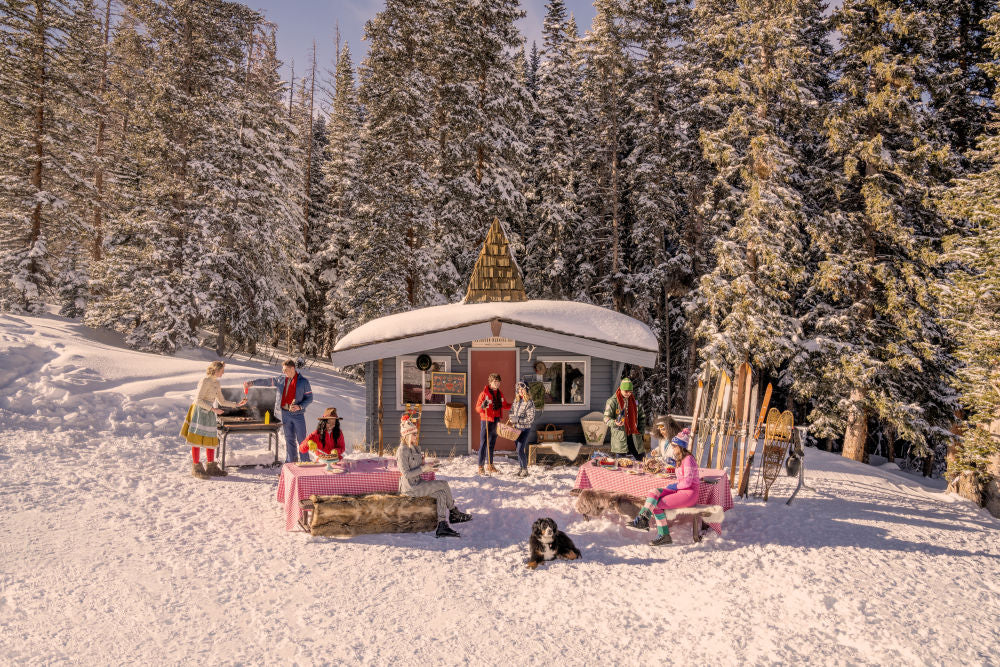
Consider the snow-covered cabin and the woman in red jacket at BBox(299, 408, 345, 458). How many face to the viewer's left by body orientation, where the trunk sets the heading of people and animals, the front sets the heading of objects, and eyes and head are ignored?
0

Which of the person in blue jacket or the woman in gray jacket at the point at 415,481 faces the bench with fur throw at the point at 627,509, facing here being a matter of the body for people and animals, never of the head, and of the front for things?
the woman in gray jacket

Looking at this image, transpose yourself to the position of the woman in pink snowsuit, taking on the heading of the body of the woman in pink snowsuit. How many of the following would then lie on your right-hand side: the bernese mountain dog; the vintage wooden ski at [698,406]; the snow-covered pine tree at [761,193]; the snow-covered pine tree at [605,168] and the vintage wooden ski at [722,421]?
4

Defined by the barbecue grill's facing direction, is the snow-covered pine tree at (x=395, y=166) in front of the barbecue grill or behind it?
behind

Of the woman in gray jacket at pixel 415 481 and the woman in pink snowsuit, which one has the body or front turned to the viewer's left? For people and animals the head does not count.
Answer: the woman in pink snowsuit

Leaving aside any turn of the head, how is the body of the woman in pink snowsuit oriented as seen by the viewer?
to the viewer's left

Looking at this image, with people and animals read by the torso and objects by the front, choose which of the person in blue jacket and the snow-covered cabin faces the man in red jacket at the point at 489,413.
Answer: the snow-covered cabin

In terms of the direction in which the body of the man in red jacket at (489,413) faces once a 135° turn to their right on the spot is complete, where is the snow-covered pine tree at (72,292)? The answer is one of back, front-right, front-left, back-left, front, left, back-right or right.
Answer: front-right

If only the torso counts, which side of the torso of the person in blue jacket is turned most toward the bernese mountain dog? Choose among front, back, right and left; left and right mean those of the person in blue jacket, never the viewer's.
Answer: left

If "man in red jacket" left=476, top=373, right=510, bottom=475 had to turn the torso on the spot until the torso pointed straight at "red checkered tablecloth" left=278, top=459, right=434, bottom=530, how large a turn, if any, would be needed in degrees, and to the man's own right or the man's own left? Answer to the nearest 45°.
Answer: approximately 90° to the man's own right

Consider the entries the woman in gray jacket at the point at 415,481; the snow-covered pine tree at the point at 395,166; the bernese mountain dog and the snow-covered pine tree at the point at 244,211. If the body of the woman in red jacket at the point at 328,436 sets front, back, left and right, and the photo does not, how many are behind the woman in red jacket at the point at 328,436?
2

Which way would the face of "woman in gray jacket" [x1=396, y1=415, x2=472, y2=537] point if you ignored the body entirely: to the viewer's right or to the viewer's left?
to the viewer's right
